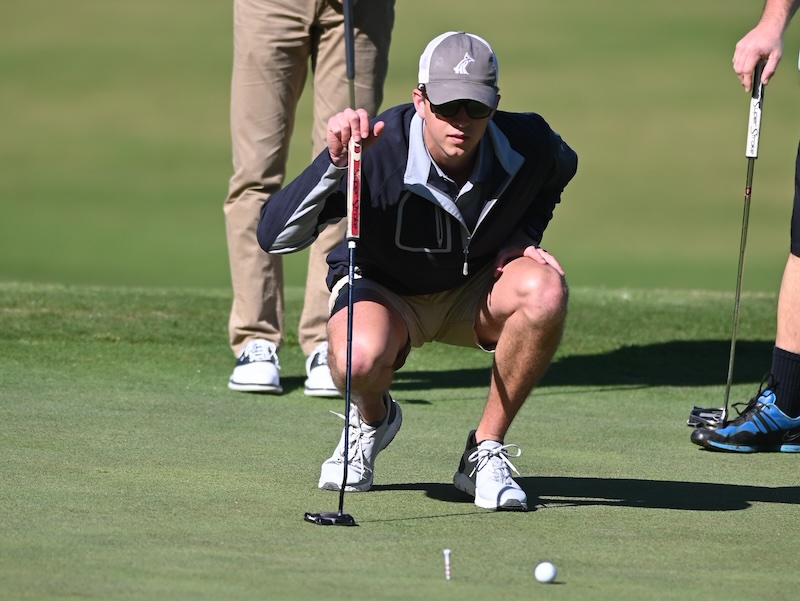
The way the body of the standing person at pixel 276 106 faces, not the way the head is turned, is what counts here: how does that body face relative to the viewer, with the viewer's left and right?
facing the viewer

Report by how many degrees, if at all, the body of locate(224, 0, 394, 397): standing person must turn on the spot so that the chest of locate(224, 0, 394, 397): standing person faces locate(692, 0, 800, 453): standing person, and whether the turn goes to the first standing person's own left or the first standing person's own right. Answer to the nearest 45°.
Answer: approximately 45° to the first standing person's own left

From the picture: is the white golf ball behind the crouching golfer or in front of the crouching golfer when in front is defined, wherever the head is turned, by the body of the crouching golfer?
in front

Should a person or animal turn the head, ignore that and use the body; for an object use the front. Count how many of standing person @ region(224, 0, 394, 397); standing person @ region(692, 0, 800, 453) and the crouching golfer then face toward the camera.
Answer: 2

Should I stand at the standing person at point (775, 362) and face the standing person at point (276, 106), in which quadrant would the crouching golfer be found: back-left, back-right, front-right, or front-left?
front-left

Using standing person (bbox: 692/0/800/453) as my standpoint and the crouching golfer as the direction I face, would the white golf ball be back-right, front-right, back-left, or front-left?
front-left

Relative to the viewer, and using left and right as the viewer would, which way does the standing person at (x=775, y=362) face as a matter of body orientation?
facing to the left of the viewer

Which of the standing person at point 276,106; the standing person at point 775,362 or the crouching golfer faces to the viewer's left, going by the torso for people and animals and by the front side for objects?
the standing person at point 775,362

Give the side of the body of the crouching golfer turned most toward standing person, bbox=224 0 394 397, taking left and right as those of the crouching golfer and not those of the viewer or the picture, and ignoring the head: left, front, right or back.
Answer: back

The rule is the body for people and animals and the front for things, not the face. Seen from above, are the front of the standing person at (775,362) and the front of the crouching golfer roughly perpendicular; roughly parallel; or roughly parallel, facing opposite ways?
roughly perpendicular

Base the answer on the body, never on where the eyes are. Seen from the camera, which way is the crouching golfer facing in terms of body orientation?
toward the camera

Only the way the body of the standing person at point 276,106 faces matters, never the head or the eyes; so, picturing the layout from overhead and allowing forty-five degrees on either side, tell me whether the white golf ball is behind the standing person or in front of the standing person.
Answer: in front

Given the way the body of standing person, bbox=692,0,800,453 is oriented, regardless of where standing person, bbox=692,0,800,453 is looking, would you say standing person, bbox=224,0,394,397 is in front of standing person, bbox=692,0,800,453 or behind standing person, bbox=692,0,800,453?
in front

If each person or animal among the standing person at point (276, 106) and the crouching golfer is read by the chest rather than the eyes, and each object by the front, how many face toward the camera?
2

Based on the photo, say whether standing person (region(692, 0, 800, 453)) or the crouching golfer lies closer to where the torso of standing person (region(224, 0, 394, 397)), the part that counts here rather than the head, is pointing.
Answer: the crouching golfer
